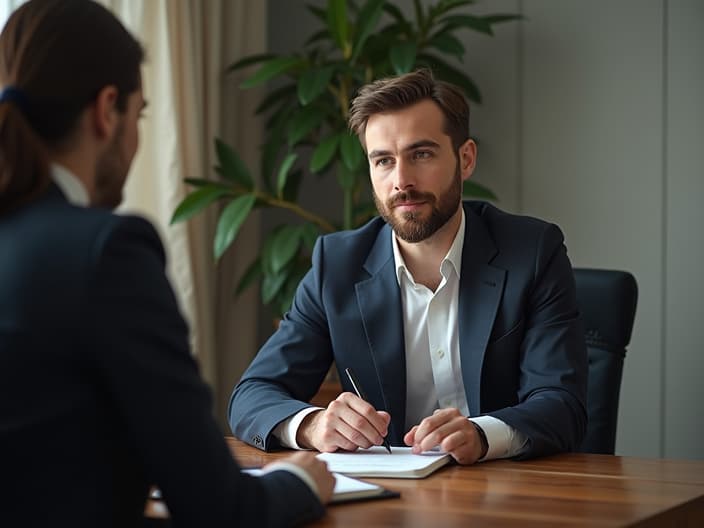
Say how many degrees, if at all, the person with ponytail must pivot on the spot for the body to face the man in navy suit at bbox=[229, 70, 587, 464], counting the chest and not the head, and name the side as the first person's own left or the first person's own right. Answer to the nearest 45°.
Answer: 0° — they already face them

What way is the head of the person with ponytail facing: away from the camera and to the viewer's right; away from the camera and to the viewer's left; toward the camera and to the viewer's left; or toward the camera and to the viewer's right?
away from the camera and to the viewer's right

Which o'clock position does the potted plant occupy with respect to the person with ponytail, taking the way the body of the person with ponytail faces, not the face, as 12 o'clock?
The potted plant is roughly at 11 o'clock from the person with ponytail.

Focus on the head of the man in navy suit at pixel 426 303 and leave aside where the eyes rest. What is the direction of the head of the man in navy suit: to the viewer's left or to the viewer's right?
to the viewer's left

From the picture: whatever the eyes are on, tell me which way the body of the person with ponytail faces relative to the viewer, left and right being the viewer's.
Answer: facing away from the viewer and to the right of the viewer
